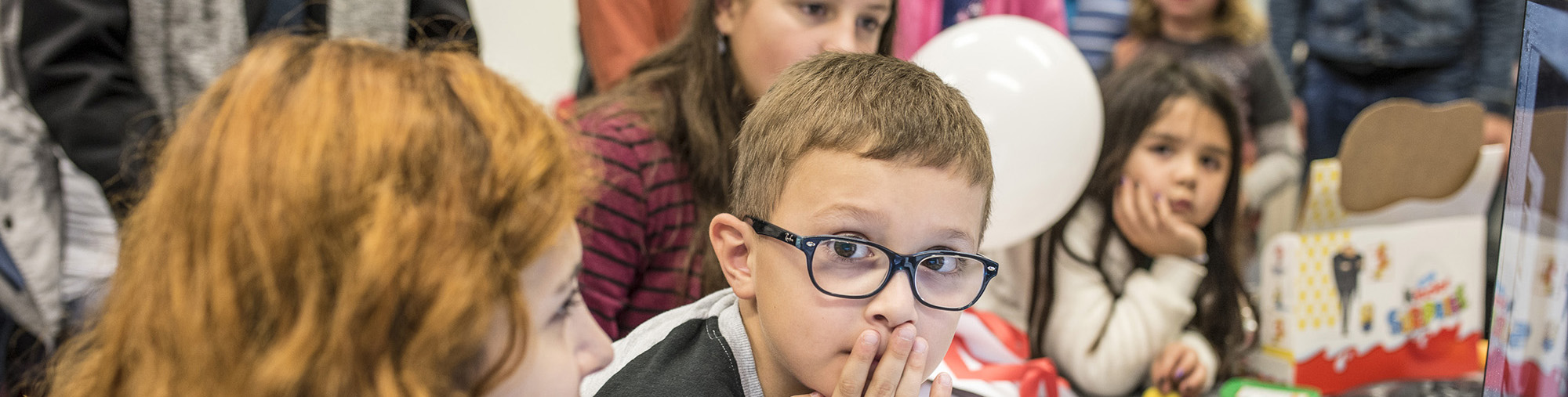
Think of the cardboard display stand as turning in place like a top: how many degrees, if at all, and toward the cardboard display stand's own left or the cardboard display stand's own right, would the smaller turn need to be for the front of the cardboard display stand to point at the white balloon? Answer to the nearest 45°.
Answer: approximately 45° to the cardboard display stand's own right

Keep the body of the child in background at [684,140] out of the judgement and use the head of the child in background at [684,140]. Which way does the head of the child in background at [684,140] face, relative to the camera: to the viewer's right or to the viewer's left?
to the viewer's right

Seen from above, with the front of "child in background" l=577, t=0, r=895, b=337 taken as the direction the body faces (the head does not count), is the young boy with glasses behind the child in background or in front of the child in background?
in front

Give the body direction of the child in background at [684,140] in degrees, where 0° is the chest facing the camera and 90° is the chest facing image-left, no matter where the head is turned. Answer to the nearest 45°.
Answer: approximately 315°

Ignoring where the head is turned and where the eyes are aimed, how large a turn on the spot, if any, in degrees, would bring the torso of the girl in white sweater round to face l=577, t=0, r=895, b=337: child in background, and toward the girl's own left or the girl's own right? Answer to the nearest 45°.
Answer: approximately 90° to the girl's own right

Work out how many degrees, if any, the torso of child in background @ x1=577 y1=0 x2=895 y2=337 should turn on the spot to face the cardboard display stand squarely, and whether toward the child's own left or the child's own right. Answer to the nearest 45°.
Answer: approximately 45° to the child's own left

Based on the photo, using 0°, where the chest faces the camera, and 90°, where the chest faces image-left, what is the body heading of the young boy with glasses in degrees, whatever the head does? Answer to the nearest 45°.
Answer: approximately 315°

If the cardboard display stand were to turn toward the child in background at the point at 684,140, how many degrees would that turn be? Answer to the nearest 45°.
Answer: approximately 45° to its right

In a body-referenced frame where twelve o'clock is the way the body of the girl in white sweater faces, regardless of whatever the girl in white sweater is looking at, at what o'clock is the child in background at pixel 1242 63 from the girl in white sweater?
The child in background is roughly at 8 o'clock from the girl in white sweater.

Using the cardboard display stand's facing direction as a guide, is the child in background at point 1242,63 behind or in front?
behind
